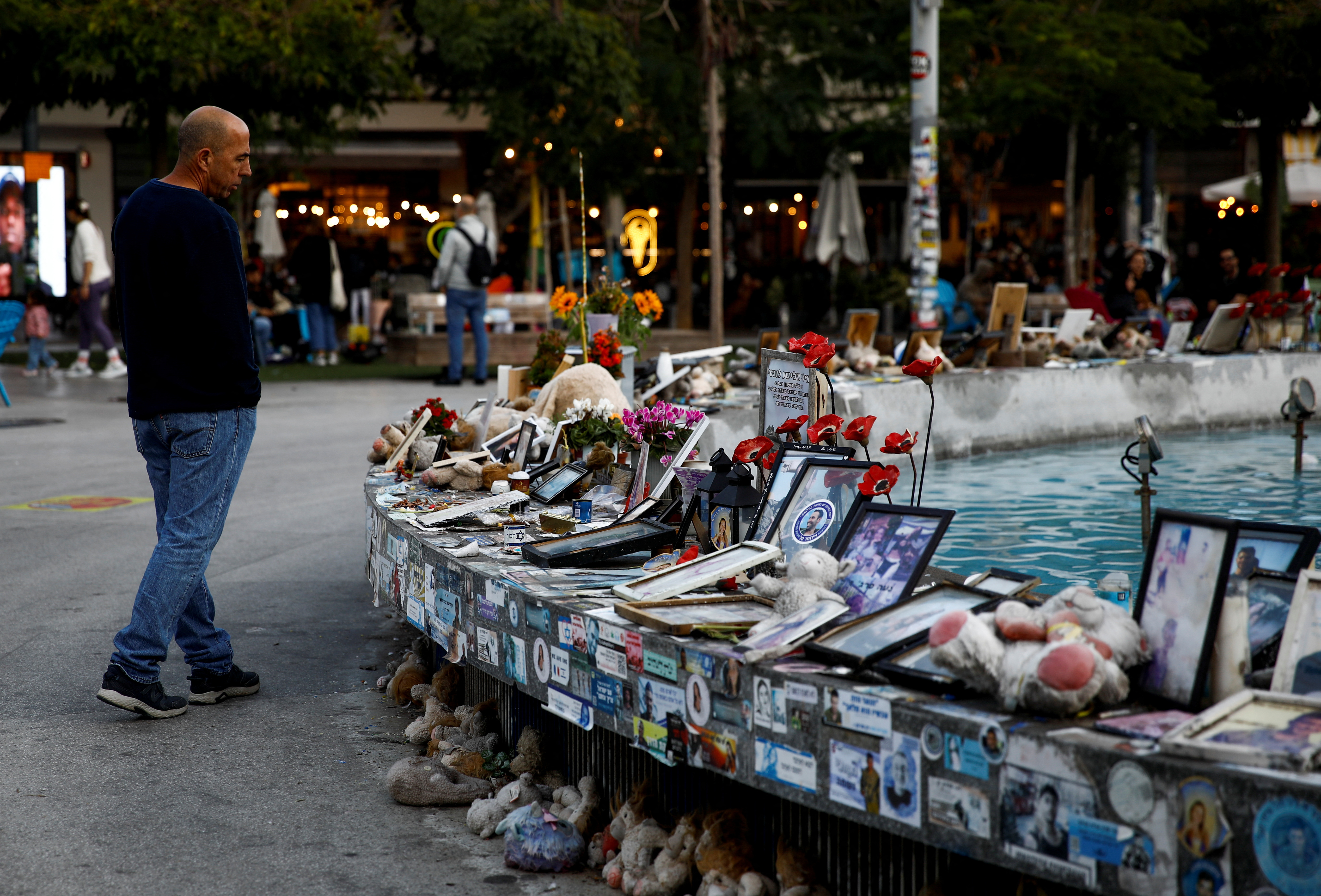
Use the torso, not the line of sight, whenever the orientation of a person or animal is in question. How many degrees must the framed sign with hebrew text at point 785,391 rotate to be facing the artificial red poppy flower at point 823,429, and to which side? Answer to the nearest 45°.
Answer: approximately 45° to its left

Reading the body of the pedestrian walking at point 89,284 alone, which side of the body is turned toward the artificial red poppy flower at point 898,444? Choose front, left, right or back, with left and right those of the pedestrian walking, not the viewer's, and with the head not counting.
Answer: left

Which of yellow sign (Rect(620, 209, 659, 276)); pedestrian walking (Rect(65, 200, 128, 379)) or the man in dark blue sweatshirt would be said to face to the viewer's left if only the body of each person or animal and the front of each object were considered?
the pedestrian walking

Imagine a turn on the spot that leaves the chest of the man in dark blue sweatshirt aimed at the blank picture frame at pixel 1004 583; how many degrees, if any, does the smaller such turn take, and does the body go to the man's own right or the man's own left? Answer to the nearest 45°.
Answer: approximately 90° to the man's own right

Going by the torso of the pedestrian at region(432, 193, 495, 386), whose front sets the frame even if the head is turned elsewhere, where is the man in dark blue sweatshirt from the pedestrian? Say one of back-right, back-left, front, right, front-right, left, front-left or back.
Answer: back-left

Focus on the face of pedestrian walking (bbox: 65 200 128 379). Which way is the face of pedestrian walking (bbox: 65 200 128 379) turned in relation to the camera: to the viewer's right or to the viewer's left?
to the viewer's left

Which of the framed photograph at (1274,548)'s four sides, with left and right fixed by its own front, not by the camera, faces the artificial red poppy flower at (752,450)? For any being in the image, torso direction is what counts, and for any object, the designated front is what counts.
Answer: right

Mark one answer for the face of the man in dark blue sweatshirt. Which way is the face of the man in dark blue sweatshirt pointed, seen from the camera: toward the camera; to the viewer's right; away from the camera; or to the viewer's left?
to the viewer's right
